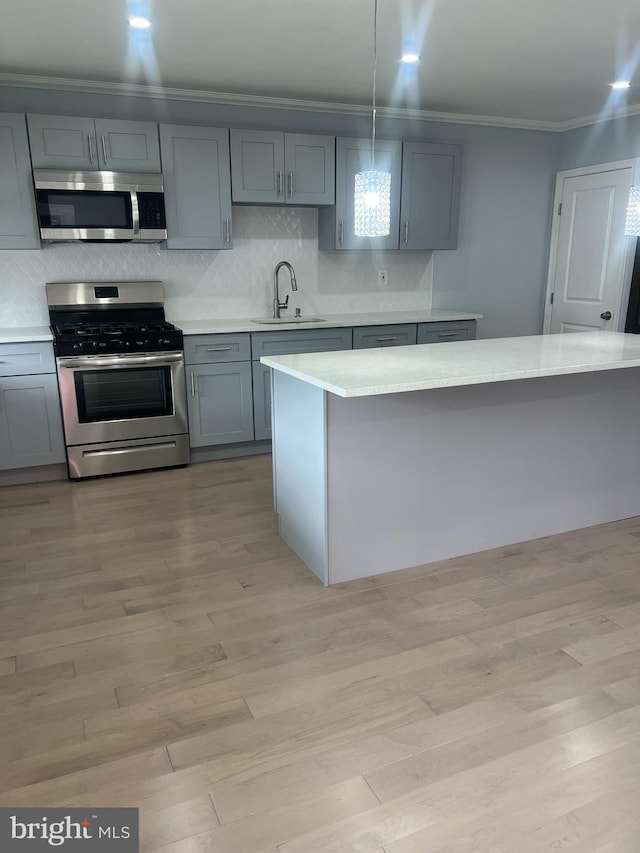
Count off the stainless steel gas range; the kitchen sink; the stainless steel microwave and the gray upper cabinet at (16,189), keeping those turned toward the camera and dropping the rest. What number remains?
4

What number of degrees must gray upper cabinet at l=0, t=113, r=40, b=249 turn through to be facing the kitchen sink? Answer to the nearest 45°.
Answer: approximately 90° to its left

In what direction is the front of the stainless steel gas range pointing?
toward the camera

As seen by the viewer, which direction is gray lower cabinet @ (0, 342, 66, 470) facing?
toward the camera

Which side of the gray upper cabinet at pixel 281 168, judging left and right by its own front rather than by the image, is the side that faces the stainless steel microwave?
right

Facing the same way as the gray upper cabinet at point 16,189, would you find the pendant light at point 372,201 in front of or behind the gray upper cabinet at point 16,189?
in front

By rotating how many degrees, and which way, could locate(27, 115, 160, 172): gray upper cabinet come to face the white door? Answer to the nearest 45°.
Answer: approximately 90° to its left

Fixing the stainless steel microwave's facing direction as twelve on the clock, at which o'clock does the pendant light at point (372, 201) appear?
The pendant light is roughly at 11 o'clock from the stainless steel microwave.

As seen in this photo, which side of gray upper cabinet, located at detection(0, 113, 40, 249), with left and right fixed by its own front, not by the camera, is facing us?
front

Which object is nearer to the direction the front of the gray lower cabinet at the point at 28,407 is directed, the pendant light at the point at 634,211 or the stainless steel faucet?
the pendant light

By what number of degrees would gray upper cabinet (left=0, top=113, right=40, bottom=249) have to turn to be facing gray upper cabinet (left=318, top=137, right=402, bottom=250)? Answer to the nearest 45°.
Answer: approximately 90° to its left

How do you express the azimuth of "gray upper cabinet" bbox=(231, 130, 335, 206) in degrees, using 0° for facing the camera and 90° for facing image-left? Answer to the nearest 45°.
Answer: approximately 0°
